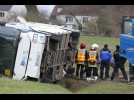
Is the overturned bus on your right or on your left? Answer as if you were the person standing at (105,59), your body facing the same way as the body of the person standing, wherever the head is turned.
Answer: on your left

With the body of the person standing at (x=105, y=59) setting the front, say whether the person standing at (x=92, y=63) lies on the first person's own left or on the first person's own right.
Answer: on the first person's own left

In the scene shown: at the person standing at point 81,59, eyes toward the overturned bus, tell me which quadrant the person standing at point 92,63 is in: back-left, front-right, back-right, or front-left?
back-left
